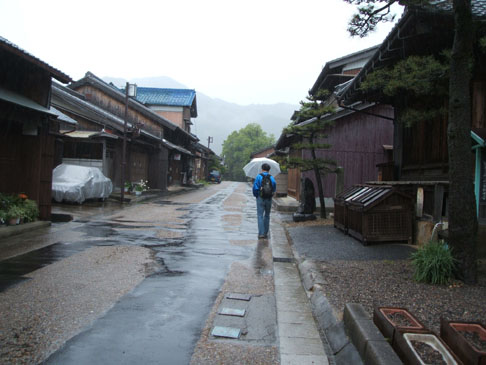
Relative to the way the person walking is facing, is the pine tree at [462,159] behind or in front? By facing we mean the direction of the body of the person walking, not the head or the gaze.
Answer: behind

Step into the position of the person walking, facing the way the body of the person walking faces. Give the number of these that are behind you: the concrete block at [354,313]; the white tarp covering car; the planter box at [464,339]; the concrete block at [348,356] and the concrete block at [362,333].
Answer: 4

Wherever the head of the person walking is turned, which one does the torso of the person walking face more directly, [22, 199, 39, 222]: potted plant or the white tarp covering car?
the white tarp covering car

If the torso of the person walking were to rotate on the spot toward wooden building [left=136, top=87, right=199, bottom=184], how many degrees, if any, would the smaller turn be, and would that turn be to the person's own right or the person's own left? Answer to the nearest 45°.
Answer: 0° — they already face it

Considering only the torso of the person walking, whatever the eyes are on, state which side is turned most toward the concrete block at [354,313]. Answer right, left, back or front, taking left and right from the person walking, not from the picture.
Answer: back

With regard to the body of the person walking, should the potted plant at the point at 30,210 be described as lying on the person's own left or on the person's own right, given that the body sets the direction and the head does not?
on the person's own left

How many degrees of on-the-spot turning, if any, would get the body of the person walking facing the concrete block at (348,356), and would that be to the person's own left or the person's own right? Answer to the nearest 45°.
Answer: approximately 180°

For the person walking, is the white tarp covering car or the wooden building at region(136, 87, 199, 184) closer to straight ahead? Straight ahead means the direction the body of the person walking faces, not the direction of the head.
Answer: the wooden building

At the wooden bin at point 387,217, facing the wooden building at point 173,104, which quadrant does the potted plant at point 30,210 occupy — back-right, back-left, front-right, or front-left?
front-left

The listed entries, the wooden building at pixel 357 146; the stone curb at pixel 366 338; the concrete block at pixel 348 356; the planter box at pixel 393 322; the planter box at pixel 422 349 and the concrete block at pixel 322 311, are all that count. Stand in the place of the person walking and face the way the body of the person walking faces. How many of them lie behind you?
5

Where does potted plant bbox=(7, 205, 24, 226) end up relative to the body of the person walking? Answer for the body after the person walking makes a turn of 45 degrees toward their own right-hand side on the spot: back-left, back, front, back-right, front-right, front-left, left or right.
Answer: back-left

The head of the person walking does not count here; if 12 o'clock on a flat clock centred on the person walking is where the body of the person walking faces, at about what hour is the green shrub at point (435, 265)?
The green shrub is roughly at 5 o'clock from the person walking.

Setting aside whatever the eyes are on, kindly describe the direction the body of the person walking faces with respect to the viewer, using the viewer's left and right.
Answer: facing away from the viewer

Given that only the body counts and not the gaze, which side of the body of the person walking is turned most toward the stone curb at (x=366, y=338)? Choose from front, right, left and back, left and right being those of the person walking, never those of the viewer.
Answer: back

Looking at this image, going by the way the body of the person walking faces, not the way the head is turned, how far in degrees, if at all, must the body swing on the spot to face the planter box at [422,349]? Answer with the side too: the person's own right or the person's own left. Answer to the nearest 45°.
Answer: approximately 180°

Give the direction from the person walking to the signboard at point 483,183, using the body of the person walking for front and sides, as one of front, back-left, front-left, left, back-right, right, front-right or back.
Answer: back-right

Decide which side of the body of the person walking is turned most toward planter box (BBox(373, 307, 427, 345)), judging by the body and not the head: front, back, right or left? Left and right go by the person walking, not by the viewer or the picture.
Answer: back

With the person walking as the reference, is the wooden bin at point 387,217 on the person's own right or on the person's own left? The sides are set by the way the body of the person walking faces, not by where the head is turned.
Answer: on the person's own right

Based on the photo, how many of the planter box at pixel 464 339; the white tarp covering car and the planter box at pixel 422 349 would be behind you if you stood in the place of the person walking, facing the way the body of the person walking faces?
2

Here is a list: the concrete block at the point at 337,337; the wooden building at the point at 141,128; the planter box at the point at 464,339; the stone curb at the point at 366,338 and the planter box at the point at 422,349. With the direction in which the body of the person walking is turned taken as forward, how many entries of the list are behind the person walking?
4
